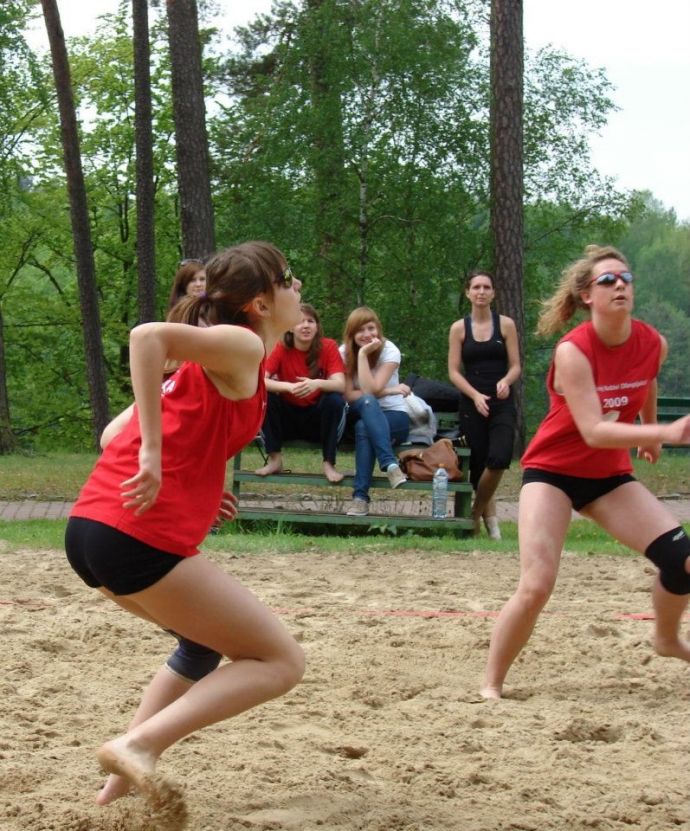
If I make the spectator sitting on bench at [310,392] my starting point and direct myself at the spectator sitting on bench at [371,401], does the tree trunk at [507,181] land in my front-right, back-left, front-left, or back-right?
front-left

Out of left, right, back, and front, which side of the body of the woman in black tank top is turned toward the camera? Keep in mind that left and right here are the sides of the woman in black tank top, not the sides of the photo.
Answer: front

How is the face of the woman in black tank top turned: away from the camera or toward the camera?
toward the camera

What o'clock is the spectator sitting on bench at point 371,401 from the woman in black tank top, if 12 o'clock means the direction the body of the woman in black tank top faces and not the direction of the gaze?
The spectator sitting on bench is roughly at 3 o'clock from the woman in black tank top.

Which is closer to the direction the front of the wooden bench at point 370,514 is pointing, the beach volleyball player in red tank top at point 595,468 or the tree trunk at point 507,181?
the beach volleyball player in red tank top

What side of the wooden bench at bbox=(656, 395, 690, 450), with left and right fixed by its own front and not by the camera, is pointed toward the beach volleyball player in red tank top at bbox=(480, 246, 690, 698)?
front

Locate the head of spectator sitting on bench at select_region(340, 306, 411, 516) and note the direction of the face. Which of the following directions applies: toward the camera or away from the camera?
toward the camera

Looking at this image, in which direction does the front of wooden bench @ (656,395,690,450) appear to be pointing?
toward the camera

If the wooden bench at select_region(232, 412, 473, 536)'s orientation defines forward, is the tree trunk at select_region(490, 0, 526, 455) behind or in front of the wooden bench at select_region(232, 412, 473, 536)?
behind

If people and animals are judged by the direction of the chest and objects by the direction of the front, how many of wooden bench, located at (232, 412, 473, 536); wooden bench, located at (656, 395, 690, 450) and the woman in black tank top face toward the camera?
3
